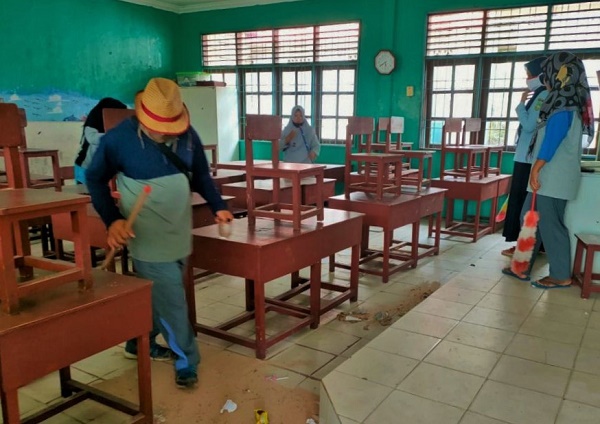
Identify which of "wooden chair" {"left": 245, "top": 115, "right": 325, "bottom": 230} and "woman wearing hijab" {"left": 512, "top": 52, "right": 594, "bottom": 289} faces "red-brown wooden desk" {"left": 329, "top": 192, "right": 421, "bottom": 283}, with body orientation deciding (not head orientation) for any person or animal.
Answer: the woman wearing hijab

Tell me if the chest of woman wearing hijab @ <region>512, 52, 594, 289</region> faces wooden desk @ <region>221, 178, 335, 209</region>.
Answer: yes

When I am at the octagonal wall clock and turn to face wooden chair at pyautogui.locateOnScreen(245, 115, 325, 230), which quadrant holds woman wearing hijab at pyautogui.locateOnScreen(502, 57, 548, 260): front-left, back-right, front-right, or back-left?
front-left

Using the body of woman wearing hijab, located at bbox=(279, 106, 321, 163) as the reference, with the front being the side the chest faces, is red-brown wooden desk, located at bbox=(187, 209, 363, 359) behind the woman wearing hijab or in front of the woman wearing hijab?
in front

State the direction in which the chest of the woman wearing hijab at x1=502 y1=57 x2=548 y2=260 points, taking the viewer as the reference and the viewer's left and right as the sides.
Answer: facing to the left of the viewer

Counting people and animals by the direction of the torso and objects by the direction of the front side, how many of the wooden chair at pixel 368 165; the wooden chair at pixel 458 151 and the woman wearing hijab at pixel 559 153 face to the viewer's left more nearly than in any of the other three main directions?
1

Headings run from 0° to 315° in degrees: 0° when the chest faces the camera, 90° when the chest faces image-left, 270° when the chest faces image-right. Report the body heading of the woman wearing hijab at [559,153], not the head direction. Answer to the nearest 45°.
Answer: approximately 90°

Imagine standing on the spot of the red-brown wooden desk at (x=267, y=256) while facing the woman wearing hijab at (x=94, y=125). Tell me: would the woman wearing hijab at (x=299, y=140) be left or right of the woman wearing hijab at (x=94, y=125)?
right
